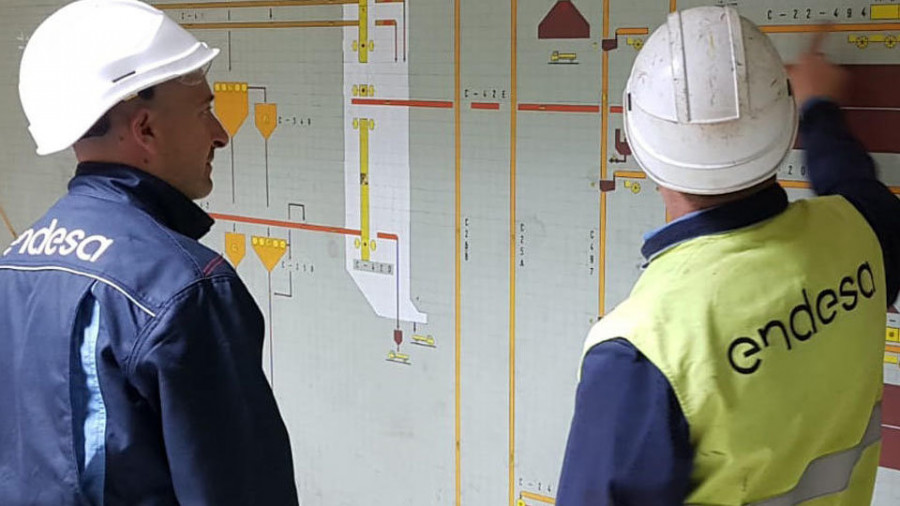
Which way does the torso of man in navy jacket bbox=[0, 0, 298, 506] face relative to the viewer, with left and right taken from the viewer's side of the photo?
facing away from the viewer and to the right of the viewer

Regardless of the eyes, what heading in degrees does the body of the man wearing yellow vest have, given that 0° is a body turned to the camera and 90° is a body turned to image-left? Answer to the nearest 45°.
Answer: approximately 135°

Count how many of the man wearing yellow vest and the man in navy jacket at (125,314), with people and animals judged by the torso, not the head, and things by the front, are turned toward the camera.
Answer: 0

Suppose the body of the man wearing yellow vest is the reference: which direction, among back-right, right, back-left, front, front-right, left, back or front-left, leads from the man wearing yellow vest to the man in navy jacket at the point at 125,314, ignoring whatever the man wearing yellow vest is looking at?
front-left

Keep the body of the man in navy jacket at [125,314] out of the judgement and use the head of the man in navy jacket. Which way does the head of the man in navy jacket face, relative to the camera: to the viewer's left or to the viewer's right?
to the viewer's right

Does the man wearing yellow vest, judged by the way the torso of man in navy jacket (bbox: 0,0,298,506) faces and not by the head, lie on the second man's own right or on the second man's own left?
on the second man's own right

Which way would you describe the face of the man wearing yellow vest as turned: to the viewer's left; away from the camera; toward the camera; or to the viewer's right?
away from the camera
